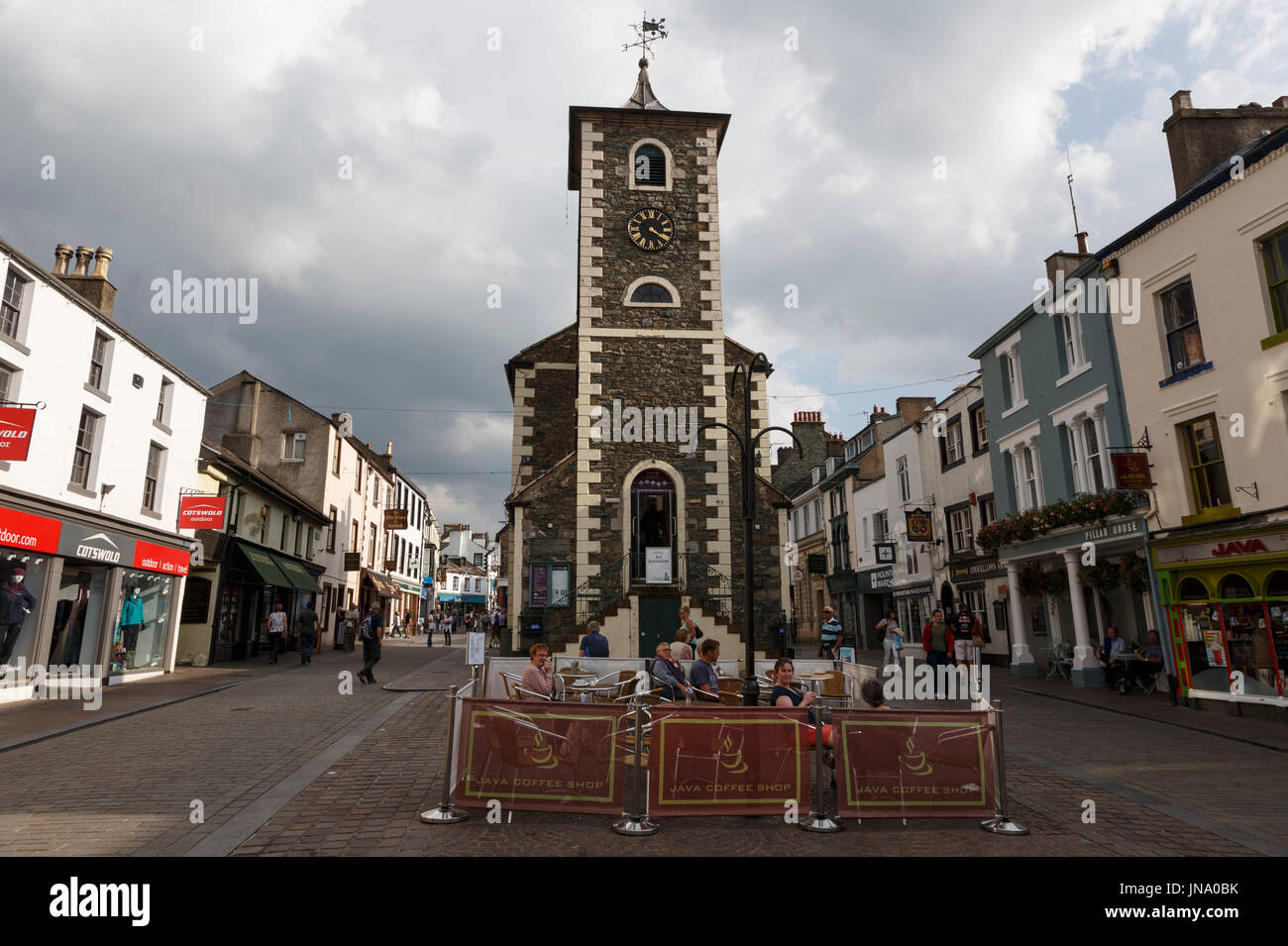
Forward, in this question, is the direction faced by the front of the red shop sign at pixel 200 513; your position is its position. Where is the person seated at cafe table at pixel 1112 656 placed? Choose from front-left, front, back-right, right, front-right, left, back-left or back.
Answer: front-left

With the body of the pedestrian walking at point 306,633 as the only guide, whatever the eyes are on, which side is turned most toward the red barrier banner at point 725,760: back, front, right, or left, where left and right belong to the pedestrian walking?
back

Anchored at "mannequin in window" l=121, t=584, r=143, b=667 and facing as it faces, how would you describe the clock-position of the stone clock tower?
The stone clock tower is roughly at 11 o'clock from the mannequin in window.

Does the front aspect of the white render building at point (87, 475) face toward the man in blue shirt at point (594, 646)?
yes

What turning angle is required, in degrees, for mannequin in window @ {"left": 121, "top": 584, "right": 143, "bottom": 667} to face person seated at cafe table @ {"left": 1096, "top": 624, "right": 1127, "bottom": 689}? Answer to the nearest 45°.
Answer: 0° — it already faces them

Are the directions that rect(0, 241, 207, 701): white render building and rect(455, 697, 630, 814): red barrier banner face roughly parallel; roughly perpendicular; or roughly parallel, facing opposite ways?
roughly perpendicular

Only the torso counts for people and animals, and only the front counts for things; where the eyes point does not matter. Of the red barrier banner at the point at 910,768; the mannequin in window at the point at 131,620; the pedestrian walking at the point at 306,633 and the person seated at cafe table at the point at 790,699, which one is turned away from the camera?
the pedestrian walking

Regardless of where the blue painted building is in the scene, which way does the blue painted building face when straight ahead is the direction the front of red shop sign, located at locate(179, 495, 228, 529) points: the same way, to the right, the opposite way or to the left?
to the right

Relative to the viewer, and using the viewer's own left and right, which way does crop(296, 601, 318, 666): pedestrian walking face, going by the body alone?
facing away from the viewer

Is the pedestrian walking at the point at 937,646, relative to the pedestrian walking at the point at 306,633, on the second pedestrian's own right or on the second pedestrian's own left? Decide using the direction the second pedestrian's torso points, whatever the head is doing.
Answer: on the second pedestrian's own right

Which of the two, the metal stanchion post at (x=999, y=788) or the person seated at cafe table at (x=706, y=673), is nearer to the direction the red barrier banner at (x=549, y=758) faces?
the metal stanchion post

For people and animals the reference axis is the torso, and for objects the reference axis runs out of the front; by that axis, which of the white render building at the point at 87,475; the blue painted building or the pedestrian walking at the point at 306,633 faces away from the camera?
the pedestrian walking

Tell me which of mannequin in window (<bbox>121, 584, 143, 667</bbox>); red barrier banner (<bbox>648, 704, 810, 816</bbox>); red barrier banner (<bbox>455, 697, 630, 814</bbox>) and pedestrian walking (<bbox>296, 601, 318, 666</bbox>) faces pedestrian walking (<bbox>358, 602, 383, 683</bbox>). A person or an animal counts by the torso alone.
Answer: the mannequin in window

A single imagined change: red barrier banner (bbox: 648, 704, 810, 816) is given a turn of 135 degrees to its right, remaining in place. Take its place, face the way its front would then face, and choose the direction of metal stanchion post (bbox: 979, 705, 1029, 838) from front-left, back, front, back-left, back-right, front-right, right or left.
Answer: back-right

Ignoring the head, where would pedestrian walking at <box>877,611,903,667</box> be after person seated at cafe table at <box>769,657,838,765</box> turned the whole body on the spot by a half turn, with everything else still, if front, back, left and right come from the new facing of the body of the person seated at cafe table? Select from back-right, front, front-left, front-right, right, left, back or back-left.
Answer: front-right
